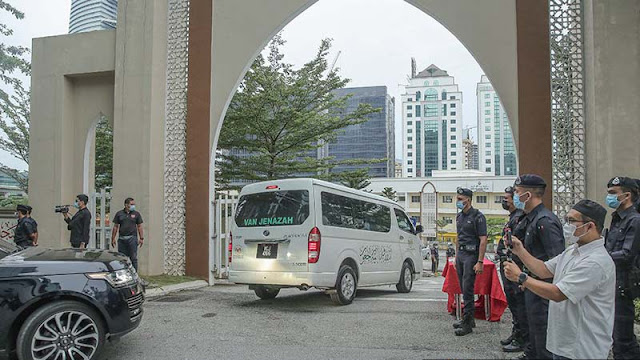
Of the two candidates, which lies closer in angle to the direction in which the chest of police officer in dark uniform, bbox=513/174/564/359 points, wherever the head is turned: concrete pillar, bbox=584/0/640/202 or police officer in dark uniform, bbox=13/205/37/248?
the police officer in dark uniform

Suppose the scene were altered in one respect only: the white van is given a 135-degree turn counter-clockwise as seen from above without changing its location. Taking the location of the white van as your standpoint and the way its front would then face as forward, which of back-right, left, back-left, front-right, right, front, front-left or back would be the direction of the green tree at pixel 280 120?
right

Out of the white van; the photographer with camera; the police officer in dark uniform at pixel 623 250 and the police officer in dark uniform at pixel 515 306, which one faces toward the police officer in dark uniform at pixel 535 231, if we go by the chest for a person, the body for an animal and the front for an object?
the police officer in dark uniform at pixel 623 250

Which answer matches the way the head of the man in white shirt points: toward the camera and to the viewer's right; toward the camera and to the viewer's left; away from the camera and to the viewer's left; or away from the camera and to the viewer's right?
toward the camera and to the viewer's left

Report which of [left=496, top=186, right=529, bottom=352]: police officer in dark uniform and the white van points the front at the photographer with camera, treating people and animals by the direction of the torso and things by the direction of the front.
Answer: the police officer in dark uniform

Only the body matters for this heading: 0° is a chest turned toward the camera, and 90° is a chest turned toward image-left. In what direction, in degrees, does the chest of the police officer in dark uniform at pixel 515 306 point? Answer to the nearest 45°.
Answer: approximately 90°

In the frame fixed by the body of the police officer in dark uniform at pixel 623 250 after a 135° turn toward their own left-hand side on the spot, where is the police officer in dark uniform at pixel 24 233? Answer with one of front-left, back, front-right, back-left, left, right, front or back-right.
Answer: back

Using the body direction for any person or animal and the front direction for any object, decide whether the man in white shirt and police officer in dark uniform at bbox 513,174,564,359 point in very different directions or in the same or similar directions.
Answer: same or similar directions

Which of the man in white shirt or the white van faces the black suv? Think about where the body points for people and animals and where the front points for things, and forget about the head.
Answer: the man in white shirt

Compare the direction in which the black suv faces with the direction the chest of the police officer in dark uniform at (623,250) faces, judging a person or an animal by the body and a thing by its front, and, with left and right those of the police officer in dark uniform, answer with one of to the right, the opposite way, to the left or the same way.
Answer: the opposite way

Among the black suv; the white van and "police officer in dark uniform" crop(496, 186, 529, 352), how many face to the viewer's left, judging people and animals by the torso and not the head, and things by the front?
1

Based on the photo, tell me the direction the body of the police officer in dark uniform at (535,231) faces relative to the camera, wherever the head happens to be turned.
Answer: to the viewer's left

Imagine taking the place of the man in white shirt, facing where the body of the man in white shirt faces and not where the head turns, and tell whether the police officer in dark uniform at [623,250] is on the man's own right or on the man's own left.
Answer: on the man's own right

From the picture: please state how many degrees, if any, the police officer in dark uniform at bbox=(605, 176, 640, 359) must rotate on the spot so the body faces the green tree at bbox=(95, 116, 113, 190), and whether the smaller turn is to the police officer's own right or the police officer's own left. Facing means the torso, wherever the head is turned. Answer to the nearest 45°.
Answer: approximately 45° to the police officer's own right
